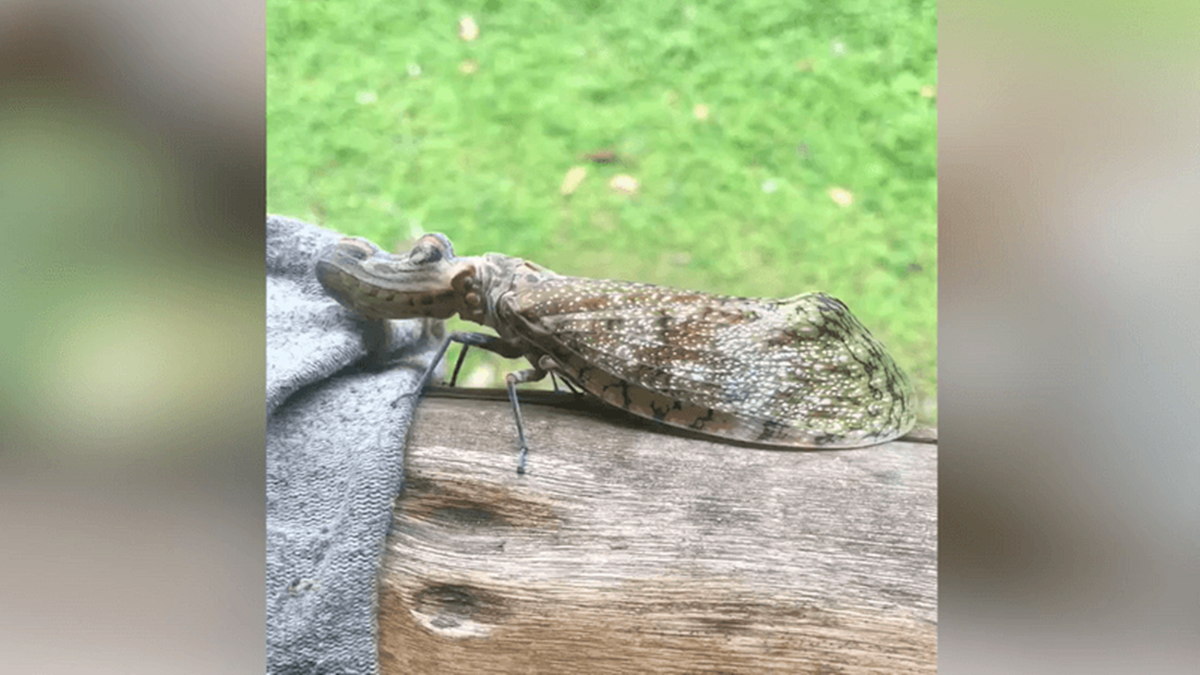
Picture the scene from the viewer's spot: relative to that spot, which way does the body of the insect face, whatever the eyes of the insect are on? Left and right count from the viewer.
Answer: facing to the left of the viewer

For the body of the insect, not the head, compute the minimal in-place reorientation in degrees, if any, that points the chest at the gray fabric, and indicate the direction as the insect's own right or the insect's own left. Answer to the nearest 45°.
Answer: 0° — it already faces it
